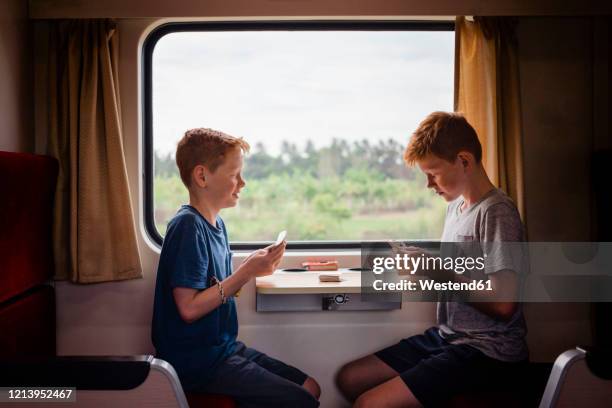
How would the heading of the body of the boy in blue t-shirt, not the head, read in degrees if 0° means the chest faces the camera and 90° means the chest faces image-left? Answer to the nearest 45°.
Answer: approximately 270°

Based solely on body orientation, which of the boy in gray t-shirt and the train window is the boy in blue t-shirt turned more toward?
the boy in gray t-shirt

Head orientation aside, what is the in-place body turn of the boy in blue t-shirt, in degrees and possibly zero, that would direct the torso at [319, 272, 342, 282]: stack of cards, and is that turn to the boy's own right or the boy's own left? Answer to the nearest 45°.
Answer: approximately 45° to the boy's own left

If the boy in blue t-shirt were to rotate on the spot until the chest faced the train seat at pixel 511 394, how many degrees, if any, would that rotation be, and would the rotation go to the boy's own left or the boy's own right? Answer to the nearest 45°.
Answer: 0° — they already face it

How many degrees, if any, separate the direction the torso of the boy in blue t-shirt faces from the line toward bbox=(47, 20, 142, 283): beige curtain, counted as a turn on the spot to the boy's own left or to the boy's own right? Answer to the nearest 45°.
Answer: approximately 135° to the boy's own left

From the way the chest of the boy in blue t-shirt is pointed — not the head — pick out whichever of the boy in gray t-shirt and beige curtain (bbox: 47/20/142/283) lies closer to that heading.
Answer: the boy in gray t-shirt

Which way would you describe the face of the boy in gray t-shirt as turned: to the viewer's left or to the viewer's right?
to the viewer's left

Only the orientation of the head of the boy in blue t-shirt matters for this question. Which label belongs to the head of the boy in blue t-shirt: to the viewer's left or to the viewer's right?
to the viewer's right

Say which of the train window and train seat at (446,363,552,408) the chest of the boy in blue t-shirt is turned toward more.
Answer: the train seat

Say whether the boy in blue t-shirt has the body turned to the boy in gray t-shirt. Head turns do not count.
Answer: yes
